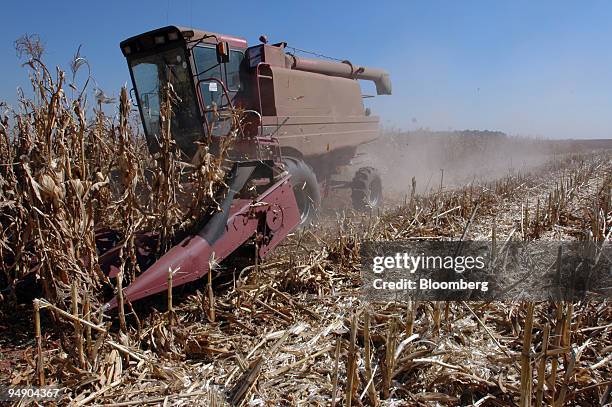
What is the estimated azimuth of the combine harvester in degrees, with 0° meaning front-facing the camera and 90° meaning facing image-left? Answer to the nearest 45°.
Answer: approximately 45°
